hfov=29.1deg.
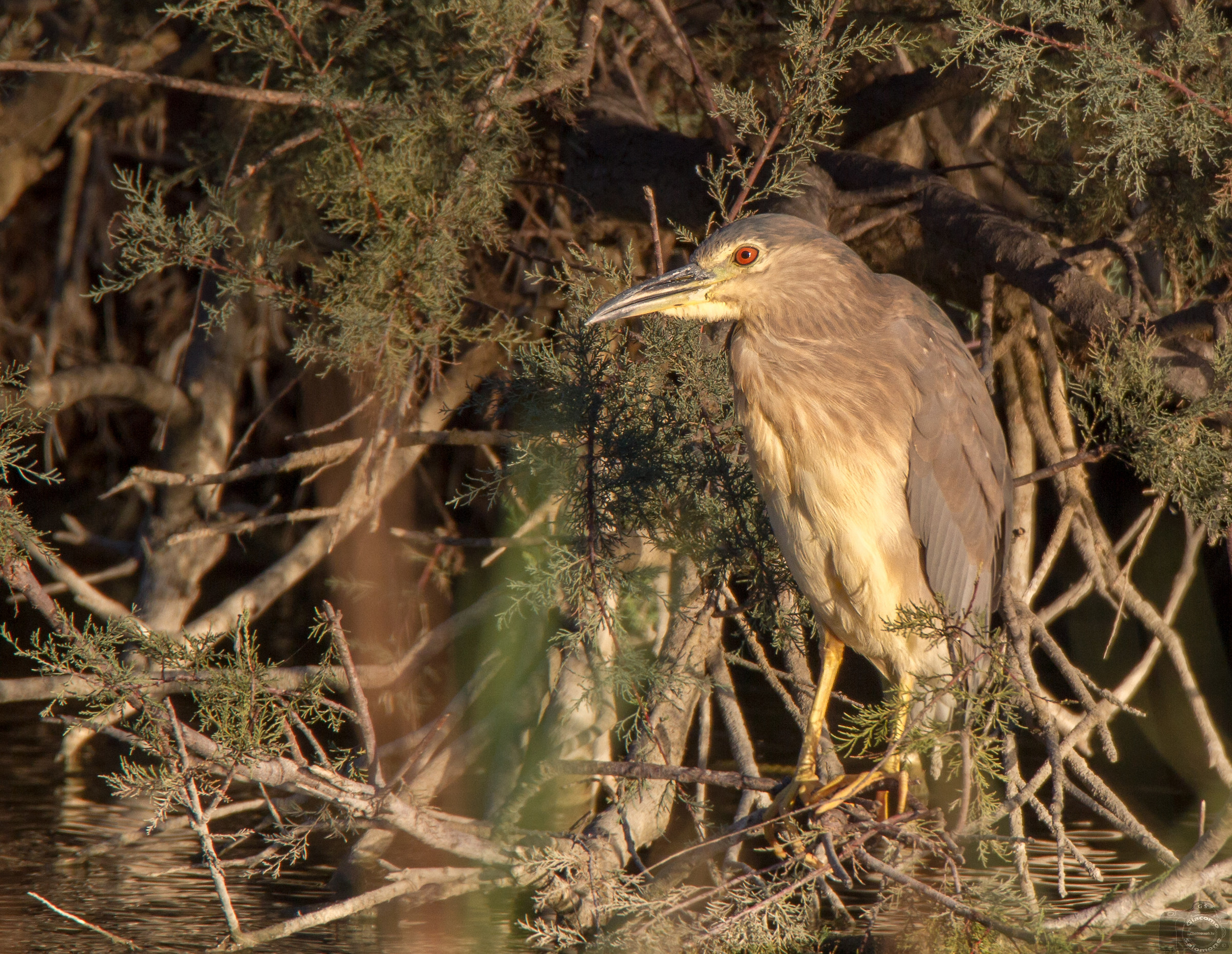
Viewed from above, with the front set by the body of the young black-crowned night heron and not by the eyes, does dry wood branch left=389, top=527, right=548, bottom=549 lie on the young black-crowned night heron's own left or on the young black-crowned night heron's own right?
on the young black-crowned night heron's own right

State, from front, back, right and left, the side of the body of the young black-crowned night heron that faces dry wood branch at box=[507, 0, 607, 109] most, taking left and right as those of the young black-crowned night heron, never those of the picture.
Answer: right

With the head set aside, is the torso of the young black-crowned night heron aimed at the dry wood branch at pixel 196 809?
yes

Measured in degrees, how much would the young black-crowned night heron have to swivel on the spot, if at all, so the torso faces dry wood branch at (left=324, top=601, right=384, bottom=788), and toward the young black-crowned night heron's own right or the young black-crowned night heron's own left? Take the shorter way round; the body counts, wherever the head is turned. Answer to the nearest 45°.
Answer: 0° — it already faces it

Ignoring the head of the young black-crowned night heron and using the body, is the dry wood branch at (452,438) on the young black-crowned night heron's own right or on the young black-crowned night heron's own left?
on the young black-crowned night heron's own right

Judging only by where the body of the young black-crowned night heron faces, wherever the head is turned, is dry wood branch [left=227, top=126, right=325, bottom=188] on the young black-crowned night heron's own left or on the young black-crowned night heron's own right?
on the young black-crowned night heron's own right

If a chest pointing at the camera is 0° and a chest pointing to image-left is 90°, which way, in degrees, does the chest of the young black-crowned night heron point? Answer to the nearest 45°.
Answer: approximately 45°

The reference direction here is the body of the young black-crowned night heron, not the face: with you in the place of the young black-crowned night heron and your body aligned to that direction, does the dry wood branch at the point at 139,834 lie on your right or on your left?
on your right
